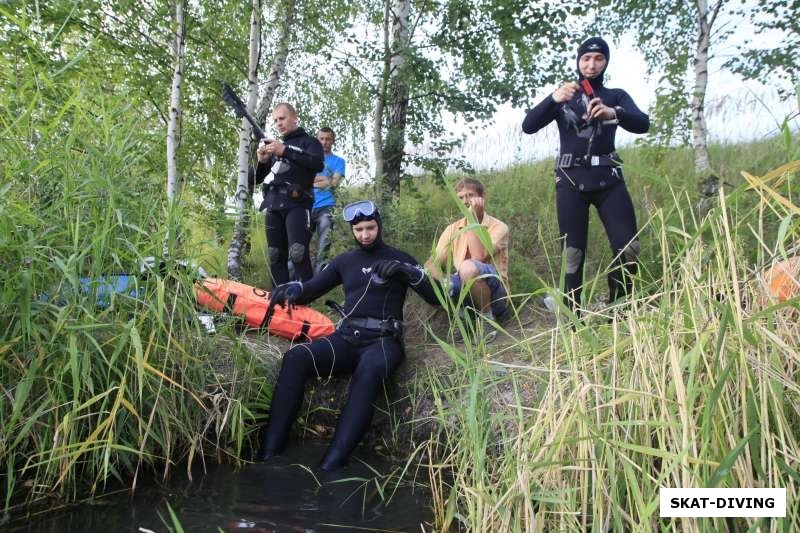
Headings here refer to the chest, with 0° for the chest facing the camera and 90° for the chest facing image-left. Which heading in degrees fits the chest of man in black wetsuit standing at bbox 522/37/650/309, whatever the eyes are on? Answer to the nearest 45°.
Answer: approximately 0°

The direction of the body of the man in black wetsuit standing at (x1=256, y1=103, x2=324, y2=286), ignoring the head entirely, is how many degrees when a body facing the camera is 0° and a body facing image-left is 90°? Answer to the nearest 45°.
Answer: approximately 45°

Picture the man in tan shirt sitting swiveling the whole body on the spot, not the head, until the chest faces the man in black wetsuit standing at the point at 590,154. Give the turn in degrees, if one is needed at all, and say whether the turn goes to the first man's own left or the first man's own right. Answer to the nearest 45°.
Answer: approximately 90° to the first man's own left

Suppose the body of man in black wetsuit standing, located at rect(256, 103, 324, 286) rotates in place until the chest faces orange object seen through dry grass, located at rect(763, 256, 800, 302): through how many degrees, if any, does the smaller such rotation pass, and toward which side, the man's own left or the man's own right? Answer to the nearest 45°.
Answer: approximately 45° to the man's own left

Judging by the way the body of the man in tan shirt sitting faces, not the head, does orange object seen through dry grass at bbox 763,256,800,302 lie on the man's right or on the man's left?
on the man's left

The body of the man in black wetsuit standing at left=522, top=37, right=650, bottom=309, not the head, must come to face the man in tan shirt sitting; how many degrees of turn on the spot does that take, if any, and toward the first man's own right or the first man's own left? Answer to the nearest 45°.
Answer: approximately 135° to the first man's own right

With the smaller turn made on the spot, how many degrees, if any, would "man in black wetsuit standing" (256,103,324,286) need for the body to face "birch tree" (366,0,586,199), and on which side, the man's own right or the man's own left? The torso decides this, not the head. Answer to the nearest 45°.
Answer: approximately 180°

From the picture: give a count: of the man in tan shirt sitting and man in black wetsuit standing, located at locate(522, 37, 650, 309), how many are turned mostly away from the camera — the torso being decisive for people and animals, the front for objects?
0

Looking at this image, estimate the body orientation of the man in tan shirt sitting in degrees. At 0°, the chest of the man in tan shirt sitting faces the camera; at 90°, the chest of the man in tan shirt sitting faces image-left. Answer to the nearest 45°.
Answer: approximately 45°
